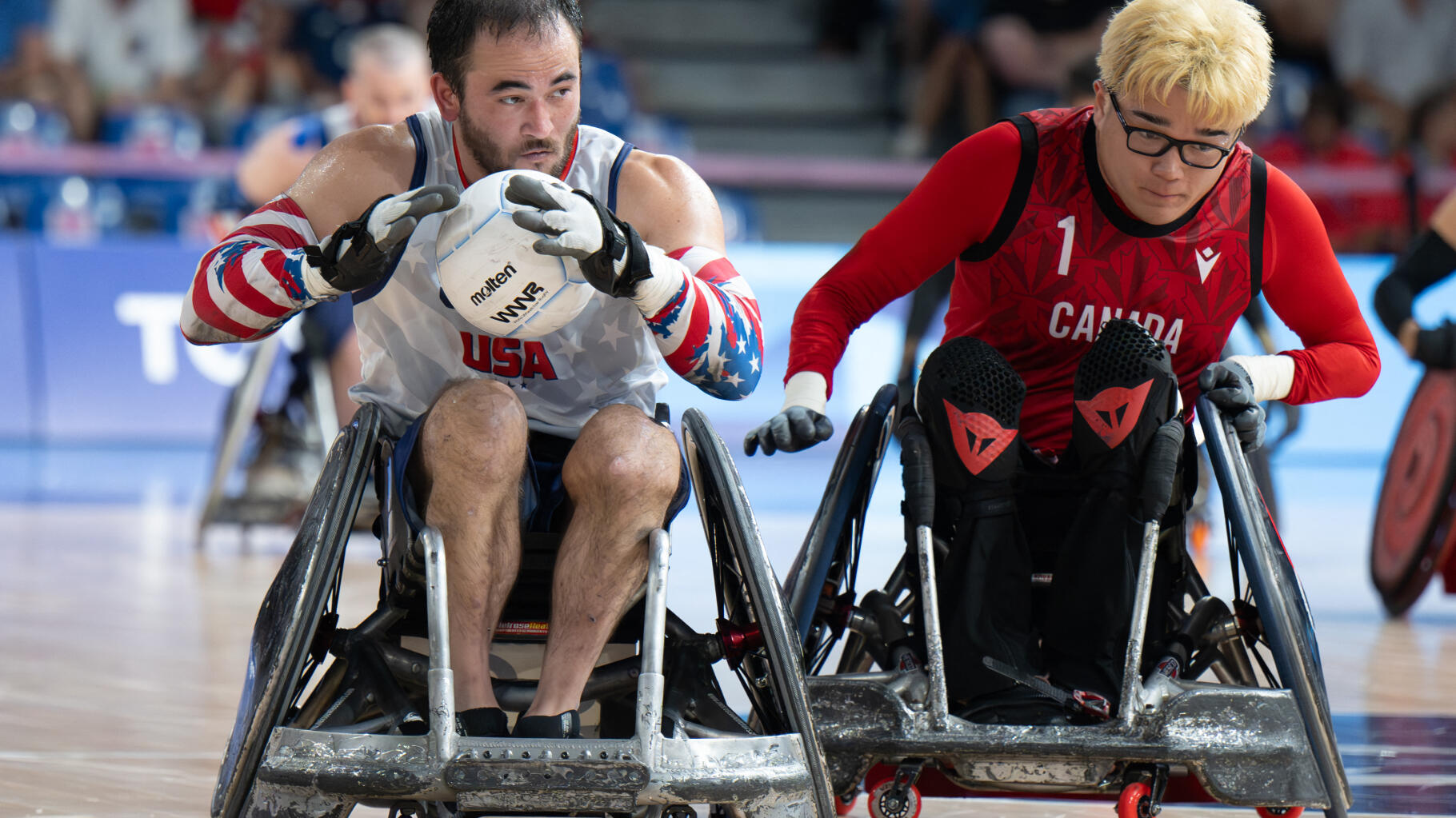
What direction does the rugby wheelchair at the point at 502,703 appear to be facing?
toward the camera

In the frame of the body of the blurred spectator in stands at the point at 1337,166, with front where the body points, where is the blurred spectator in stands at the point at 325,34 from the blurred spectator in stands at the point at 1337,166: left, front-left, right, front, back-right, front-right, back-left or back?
right

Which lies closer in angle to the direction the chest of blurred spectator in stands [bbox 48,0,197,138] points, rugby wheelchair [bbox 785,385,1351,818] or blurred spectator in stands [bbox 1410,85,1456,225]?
the rugby wheelchair

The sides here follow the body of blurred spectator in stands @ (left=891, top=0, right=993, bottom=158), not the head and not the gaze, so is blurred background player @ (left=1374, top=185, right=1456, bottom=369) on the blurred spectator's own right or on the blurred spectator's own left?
on the blurred spectator's own left

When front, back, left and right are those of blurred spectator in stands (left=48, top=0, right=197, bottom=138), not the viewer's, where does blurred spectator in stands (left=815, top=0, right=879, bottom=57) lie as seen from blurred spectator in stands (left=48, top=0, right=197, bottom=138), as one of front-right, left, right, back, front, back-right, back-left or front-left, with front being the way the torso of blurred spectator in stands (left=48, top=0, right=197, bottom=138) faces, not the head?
left

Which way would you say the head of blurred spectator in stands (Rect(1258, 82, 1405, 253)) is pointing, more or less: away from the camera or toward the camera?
toward the camera

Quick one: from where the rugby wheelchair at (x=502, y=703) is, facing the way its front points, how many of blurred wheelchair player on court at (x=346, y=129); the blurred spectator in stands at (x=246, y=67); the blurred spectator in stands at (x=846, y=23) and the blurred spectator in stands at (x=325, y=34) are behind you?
4

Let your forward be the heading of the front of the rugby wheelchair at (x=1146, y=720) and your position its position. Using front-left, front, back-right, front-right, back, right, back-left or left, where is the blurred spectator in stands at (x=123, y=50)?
back-right

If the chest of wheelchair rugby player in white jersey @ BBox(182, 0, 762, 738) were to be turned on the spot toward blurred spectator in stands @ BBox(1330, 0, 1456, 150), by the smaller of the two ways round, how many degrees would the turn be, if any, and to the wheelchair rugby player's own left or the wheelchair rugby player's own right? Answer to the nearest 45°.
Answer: approximately 135° to the wheelchair rugby player's own left

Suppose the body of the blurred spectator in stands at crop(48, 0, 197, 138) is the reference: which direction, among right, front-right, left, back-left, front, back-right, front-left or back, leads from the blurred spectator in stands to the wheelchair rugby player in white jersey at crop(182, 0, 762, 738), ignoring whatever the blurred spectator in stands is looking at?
front

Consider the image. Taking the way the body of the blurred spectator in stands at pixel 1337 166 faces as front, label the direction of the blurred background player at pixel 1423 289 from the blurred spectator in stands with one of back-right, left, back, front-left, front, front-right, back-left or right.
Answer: front

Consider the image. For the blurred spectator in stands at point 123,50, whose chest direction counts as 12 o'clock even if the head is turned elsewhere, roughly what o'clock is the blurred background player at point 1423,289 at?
The blurred background player is roughly at 11 o'clock from the blurred spectator in stands.

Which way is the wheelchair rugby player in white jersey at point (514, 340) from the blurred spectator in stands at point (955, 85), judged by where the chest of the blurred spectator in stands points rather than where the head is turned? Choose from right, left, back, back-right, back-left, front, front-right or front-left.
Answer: front-left

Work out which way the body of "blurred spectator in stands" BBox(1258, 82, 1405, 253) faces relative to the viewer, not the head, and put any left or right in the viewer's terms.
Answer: facing the viewer

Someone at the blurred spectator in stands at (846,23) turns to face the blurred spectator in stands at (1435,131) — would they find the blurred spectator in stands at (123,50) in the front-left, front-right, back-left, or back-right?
back-right

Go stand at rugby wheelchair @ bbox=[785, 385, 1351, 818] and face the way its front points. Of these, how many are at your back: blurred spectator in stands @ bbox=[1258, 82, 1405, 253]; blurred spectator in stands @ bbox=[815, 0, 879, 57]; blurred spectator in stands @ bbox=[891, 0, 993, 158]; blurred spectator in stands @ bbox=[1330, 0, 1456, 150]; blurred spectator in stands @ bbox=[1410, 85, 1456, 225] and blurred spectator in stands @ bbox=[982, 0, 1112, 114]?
6
